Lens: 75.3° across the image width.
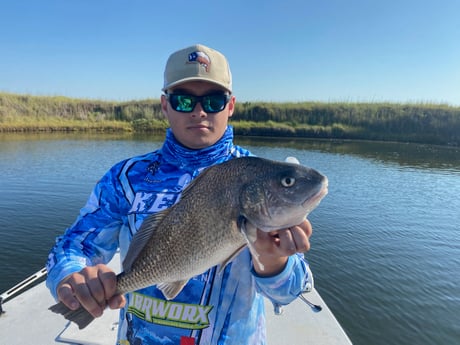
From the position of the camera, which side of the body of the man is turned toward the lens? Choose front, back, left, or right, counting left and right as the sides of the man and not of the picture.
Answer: front
